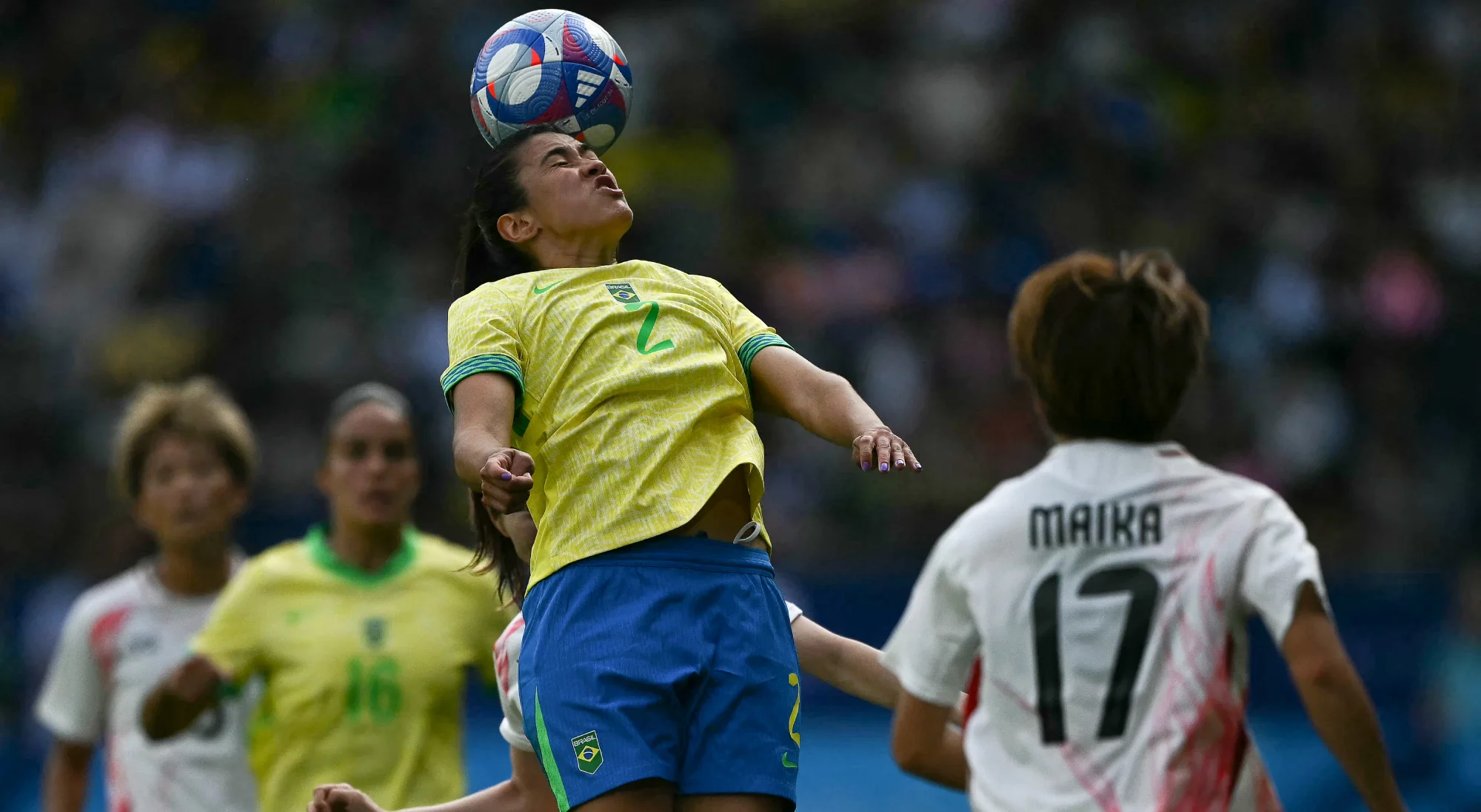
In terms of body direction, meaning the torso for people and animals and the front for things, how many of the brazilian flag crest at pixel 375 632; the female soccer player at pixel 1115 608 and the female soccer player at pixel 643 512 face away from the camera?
1

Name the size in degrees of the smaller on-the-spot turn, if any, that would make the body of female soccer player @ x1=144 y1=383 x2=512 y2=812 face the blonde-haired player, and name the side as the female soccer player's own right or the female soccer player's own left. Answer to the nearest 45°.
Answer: approximately 135° to the female soccer player's own right

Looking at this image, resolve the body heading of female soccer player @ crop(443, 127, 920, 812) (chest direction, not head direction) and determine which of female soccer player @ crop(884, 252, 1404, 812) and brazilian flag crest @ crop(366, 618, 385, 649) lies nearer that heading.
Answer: the female soccer player

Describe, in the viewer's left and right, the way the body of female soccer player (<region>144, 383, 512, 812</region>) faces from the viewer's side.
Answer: facing the viewer

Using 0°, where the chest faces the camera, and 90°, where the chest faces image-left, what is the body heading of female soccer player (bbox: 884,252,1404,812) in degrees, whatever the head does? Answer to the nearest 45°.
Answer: approximately 180°

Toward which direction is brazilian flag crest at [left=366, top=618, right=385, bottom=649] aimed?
toward the camera

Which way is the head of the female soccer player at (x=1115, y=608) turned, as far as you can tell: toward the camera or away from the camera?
away from the camera

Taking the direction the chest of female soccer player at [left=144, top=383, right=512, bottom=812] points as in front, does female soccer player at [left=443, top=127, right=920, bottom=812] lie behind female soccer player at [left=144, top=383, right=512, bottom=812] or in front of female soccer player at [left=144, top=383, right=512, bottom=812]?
in front

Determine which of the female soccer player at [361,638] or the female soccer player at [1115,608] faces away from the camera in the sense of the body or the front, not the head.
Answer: the female soccer player at [1115,608]

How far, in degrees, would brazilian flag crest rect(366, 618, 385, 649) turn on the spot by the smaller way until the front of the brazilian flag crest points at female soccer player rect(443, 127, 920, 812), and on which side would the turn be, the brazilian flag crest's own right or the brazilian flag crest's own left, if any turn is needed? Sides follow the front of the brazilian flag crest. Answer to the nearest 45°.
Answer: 0° — it already faces them

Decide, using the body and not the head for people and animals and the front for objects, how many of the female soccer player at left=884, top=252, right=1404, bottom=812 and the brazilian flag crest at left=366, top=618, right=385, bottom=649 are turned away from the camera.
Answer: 1
